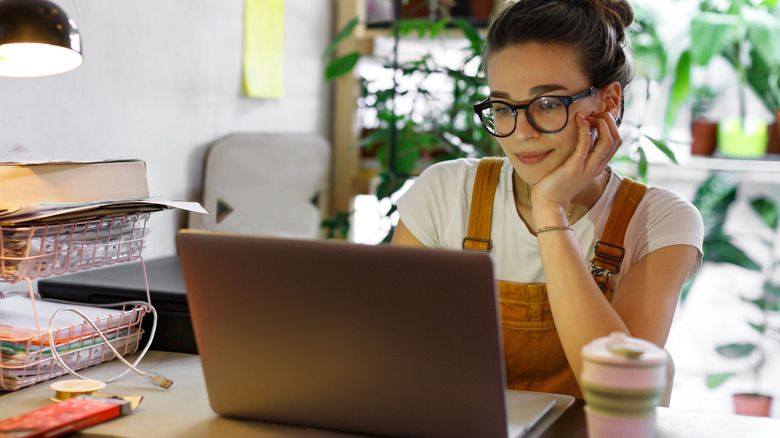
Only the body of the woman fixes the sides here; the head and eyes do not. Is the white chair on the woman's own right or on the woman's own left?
on the woman's own right

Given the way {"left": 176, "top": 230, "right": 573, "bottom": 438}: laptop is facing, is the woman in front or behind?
in front

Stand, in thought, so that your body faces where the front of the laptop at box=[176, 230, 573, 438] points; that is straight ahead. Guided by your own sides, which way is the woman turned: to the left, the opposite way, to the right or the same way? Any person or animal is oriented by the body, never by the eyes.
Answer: the opposite way

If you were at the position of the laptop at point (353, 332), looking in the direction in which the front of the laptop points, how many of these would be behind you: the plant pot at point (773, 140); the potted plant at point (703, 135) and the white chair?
0

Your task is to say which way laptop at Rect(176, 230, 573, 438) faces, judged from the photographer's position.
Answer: facing away from the viewer and to the right of the viewer

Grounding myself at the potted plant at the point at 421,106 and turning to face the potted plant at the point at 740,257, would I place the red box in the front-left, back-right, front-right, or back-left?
back-right

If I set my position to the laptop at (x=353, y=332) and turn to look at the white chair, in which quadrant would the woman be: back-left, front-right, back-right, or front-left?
front-right

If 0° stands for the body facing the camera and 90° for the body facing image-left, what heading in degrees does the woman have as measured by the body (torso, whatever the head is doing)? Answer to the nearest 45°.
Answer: approximately 45°

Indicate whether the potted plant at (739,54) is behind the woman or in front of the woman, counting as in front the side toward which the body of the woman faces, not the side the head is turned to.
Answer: behind

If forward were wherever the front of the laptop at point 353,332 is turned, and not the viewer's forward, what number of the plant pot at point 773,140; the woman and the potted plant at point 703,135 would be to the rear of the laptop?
0

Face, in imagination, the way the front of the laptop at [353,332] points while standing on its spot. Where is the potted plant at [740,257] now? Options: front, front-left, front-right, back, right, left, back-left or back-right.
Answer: front

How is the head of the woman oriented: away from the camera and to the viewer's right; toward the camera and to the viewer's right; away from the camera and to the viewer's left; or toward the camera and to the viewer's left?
toward the camera and to the viewer's left
